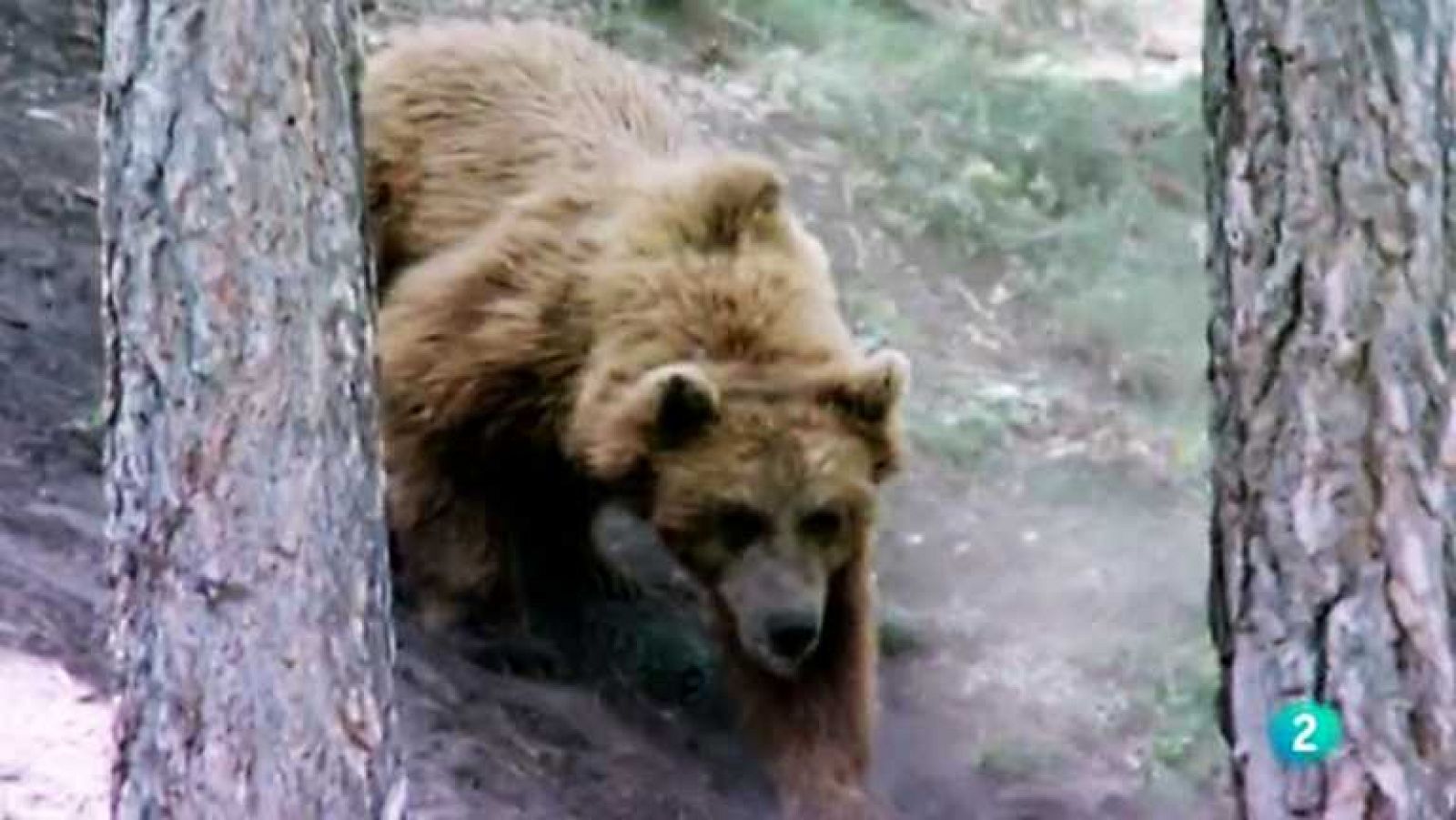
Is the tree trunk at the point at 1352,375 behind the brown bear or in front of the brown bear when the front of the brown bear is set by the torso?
in front

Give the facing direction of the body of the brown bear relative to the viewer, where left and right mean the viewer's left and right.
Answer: facing the viewer and to the right of the viewer
